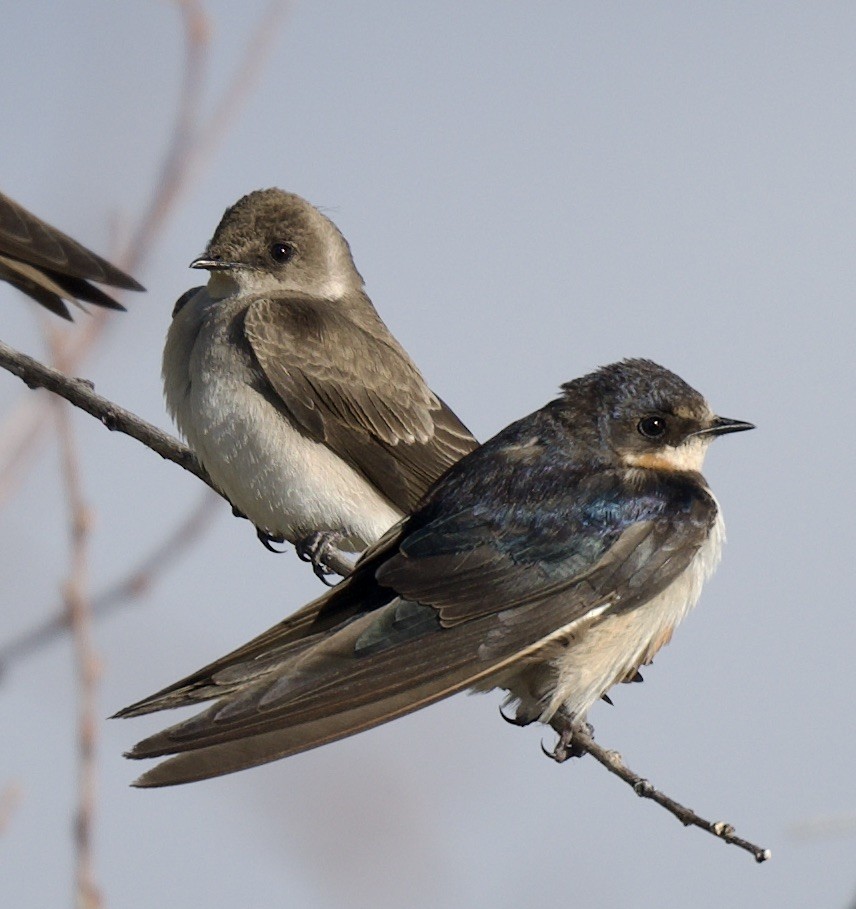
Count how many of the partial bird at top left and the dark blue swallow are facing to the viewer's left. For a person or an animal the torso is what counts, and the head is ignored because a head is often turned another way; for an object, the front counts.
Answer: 1

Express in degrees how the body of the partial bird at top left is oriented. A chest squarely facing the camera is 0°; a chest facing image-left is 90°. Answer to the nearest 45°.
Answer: approximately 90°

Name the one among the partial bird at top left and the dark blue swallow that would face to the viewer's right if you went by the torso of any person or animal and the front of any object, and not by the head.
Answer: the dark blue swallow

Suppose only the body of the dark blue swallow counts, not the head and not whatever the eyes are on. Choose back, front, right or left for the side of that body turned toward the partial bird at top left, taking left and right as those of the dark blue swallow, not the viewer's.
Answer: back

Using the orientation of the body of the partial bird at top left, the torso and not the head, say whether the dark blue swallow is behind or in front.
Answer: behind

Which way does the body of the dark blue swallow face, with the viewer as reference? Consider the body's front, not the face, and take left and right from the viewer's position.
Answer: facing to the right of the viewer

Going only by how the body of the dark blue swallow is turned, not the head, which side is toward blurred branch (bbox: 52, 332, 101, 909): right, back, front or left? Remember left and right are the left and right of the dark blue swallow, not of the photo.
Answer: back
